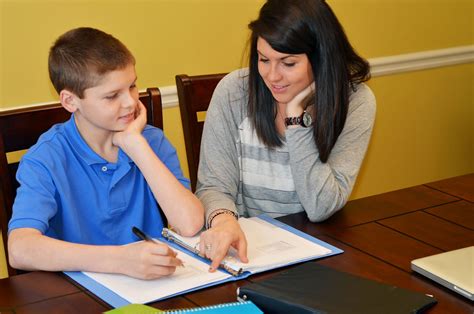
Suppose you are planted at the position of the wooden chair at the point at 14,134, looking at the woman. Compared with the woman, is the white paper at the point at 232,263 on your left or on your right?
right

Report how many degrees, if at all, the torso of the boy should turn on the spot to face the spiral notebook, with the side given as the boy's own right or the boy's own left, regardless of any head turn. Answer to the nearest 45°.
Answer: approximately 45° to the boy's own right

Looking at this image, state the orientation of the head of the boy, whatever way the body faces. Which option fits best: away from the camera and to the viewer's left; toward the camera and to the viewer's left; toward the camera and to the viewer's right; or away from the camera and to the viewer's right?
toward the camera and to the viewer's right

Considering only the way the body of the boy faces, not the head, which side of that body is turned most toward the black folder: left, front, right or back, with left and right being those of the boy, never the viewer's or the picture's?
front

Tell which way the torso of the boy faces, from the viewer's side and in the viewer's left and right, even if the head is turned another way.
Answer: facing the viewer and to the right of the viewer

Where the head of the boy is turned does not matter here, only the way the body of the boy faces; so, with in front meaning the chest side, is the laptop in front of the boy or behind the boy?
in front
